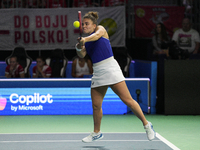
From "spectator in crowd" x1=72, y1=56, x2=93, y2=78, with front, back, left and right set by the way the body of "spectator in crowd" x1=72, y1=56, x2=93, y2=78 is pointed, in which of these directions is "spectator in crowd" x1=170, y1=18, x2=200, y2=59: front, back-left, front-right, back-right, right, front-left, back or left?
left

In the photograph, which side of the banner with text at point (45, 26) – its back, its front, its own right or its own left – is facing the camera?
front

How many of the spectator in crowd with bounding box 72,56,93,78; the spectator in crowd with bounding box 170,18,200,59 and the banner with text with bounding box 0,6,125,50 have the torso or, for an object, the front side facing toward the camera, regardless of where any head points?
3

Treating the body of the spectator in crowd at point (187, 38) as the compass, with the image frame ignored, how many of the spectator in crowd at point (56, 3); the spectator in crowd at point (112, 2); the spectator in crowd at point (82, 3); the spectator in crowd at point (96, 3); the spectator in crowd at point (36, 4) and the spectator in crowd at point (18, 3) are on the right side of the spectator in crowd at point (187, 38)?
6

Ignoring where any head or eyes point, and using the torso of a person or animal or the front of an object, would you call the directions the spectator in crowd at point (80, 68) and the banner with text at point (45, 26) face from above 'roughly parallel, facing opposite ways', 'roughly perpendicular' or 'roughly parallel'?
roughly parallel

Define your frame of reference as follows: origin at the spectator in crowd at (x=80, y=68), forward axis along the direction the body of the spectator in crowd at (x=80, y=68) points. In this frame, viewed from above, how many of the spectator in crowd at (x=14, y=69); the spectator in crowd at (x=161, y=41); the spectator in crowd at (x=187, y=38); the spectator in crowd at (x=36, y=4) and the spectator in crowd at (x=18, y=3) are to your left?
2

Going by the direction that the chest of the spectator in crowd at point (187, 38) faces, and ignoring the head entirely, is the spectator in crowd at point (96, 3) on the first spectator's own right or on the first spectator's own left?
on the first spectator's own right

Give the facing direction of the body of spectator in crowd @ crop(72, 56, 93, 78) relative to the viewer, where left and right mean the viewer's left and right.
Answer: facing the viewer

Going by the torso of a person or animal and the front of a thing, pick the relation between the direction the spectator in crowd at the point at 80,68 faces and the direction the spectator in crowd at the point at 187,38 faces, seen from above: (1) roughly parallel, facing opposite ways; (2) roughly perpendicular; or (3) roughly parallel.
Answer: roughly parallel

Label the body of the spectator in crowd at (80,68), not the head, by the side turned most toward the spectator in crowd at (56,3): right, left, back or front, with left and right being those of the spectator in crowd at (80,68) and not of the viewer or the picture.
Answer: back

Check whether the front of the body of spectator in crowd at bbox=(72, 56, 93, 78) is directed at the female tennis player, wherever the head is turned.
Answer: yes

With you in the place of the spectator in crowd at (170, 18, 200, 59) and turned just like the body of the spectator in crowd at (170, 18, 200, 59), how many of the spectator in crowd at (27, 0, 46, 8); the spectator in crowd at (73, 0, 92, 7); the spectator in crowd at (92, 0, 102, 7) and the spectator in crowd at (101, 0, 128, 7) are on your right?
4

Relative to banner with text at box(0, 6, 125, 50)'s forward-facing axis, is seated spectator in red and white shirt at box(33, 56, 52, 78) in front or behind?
in front

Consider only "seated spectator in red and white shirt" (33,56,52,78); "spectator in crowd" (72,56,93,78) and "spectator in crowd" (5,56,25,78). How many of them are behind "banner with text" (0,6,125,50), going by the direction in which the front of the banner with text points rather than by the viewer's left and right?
0

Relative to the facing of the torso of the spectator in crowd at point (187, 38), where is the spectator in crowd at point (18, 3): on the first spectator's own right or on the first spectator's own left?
on the first spectator's own right
